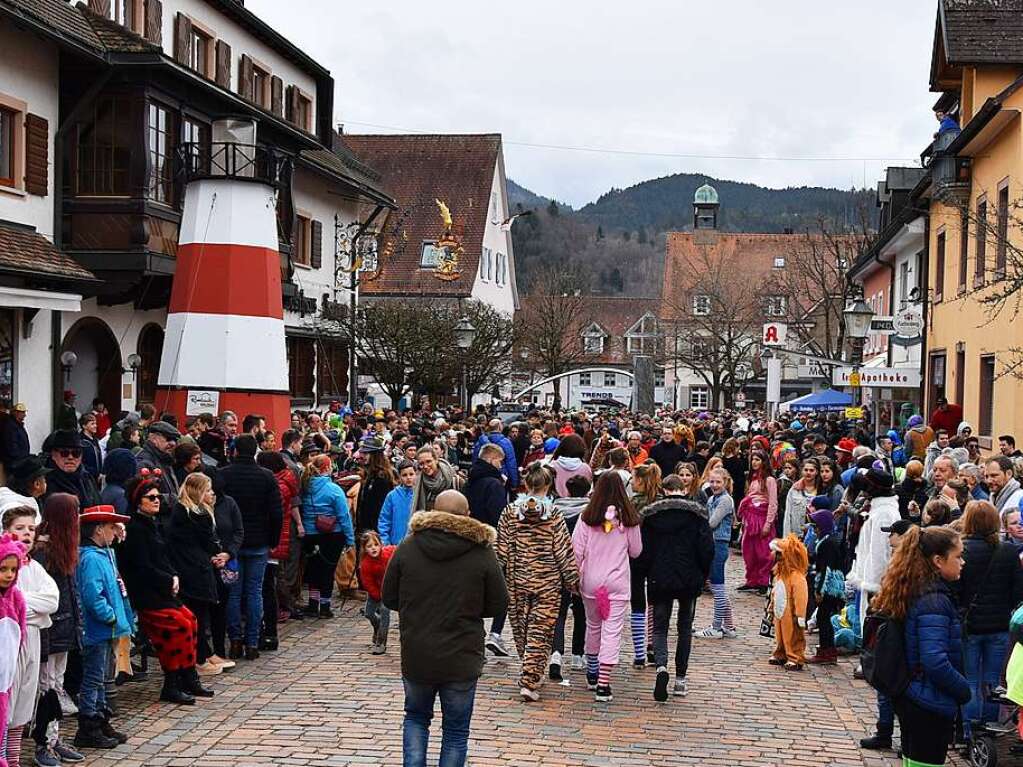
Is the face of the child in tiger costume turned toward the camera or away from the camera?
away from the camera

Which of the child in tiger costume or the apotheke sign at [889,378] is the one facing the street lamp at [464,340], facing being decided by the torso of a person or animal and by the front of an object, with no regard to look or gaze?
the child in tiger costume

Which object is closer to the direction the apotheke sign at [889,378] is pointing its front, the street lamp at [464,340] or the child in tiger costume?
the child in tiger costume

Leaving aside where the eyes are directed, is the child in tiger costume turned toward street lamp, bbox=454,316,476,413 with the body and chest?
yes

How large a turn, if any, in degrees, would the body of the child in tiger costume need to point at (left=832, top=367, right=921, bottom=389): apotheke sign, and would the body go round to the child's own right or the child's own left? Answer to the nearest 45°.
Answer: approximately 45° to the child's own right

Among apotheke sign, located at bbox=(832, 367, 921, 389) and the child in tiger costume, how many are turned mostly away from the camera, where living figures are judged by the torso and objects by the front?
1

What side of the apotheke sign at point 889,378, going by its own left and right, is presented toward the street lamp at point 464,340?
right

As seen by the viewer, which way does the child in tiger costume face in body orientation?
away from the camera

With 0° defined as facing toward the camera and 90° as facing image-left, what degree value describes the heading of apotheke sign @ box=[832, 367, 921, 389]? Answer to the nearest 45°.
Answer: approximately 0°

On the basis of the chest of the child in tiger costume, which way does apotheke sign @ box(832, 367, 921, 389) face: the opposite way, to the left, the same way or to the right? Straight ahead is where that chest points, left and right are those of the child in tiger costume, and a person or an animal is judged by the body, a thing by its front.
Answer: the opposite way

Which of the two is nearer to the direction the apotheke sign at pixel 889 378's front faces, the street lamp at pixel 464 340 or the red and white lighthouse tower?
the red and white lighthouse tower
